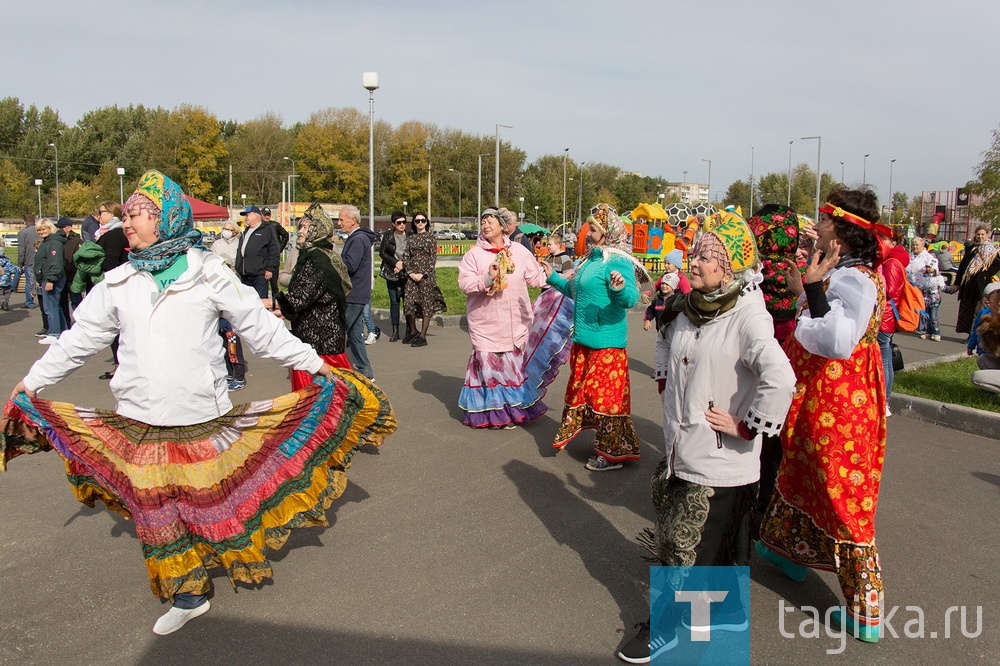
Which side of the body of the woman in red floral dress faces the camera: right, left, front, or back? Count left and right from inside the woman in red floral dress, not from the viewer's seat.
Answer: left

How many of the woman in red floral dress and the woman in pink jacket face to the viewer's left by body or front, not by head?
1

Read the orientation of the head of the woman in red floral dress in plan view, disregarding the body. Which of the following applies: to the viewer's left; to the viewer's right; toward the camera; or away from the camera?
to the viewer's left

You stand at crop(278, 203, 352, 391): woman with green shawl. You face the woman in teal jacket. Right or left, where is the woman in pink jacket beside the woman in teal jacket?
left

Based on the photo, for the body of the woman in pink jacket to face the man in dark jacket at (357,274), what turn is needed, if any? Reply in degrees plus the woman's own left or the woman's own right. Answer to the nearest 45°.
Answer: approximately 135° to the woman's own right

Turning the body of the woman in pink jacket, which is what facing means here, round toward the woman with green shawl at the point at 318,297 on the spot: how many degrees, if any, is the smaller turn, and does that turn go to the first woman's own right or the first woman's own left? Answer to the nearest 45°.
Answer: approximately 45° to the first woman's own right

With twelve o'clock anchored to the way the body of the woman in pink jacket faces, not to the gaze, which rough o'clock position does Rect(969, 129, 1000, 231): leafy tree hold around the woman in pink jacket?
The leafy tree is roughly at 7 o'clock from the woman in pink jacket.

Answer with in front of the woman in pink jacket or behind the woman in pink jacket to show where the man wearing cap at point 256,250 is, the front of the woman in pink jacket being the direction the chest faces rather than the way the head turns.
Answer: behind
